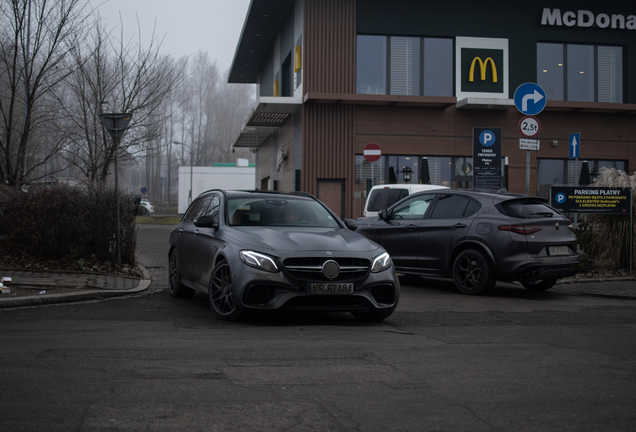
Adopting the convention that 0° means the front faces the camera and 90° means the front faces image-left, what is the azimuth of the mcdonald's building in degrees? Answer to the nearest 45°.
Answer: approximately 0°

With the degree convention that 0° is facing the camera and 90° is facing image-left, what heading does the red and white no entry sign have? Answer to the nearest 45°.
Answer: approximately 0°

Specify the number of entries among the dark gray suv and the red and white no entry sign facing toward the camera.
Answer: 1

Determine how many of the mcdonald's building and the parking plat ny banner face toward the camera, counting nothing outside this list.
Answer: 2

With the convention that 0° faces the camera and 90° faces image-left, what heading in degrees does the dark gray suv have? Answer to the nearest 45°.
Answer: approximately 135°

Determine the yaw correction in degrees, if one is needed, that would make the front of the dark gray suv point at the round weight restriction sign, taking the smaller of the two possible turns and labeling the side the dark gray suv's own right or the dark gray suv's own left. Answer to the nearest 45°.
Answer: approximately 45° to the dark gray suv's own right
